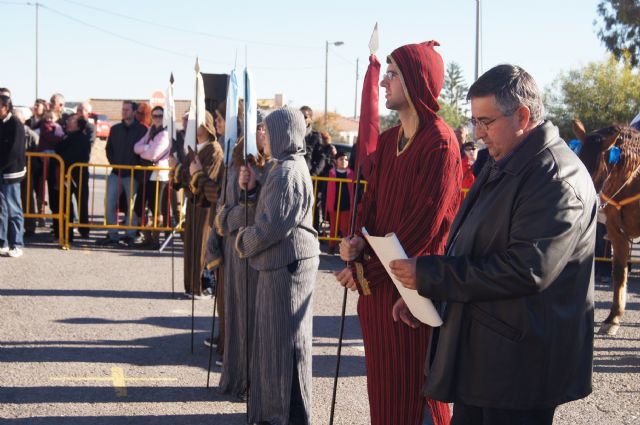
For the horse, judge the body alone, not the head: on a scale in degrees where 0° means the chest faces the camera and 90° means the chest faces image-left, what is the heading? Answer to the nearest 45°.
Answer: approximately 45°

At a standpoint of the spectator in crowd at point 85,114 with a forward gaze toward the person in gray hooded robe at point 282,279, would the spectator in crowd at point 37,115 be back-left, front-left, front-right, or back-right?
back-right

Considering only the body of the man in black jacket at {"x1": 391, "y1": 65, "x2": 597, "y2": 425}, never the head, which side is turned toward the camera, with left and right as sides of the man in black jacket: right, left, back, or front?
left

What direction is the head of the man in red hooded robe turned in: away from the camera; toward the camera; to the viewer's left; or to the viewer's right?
to the viewer's left

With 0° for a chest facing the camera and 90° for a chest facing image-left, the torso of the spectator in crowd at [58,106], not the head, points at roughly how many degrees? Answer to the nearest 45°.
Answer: approximately 315°

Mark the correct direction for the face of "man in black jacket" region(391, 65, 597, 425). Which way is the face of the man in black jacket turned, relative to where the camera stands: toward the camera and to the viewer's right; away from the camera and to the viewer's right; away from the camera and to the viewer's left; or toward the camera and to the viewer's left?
toward the camera and to the viewer's left

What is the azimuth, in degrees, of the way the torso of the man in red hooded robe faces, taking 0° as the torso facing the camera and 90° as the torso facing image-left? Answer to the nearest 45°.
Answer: approximately 45°

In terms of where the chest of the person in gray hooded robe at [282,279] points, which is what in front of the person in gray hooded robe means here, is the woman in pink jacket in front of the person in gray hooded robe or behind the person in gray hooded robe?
in front

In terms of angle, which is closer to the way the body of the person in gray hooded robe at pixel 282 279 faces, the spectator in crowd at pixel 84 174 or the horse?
the spectator in crowd
